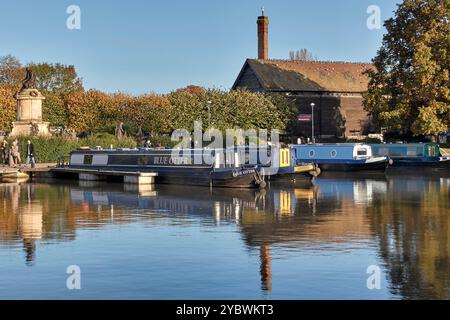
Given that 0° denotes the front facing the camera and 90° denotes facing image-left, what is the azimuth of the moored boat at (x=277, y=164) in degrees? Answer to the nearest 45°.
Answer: approximately 270°

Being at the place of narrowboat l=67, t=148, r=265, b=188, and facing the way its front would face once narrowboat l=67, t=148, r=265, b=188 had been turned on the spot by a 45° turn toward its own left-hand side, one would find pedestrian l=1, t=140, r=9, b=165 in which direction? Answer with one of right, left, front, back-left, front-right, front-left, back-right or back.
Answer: back-left

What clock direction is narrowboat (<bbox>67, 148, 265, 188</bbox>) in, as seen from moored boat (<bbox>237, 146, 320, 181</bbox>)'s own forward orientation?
The narrowboat is roughly at 6 o'clock from the moored boat.

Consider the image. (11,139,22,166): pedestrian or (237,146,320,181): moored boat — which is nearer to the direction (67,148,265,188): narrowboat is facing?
the moored boat

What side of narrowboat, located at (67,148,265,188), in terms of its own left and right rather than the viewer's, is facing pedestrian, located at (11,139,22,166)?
back

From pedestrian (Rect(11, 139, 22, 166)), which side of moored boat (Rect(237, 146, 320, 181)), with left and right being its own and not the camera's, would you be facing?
back
